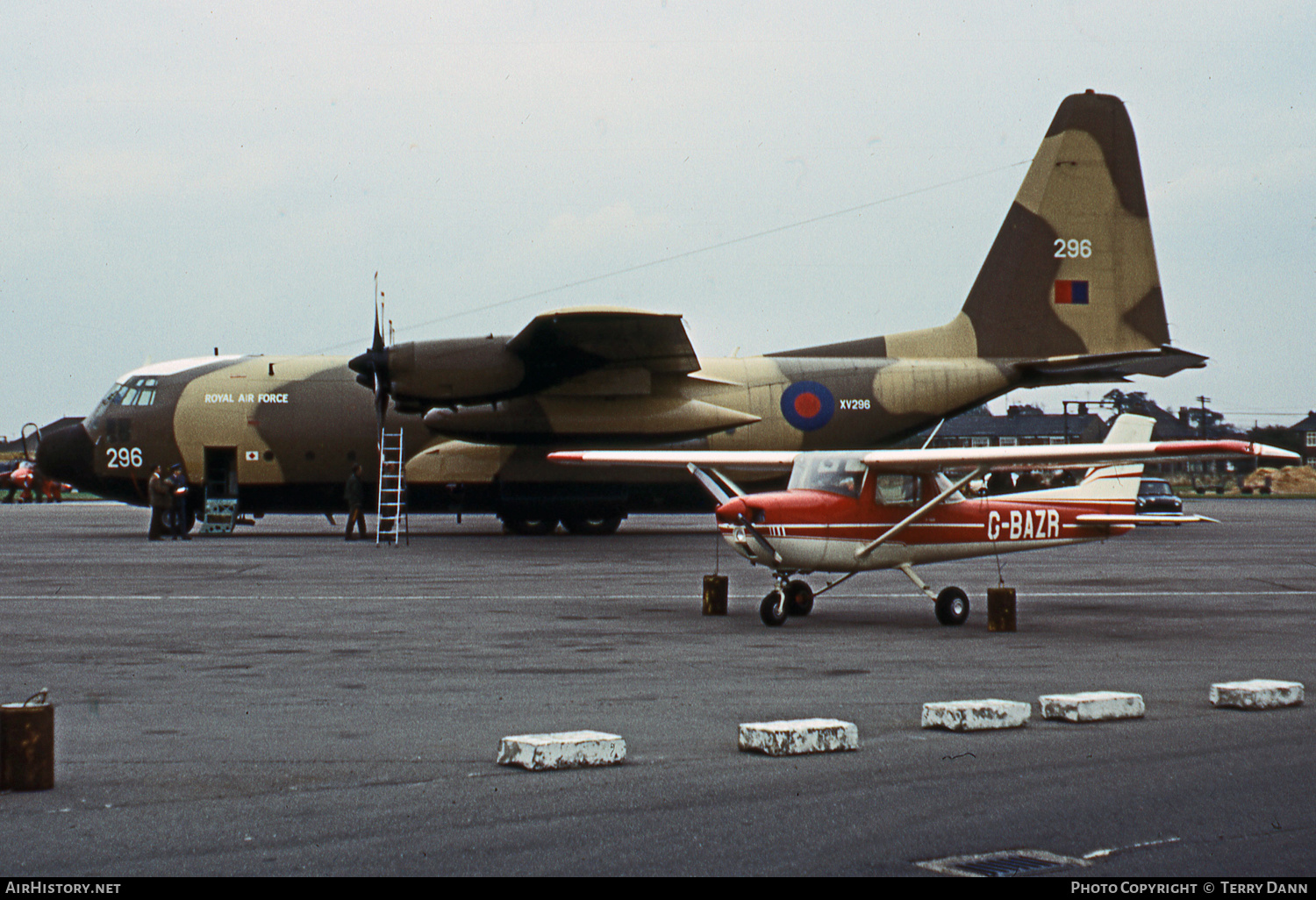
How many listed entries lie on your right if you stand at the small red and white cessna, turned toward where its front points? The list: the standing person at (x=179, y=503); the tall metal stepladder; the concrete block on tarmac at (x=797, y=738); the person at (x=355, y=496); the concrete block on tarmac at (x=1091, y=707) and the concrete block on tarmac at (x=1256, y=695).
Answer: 3

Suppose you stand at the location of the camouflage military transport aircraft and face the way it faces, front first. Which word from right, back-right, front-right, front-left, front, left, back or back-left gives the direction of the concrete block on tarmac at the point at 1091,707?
left

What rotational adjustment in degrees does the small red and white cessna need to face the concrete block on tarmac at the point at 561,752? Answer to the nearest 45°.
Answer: approximately 45° to its left

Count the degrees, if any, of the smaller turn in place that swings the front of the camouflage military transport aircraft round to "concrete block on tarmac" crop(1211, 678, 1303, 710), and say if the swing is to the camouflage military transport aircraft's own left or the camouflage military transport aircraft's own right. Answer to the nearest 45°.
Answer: approximately 90° to the camouflage military transport aircraft's own left

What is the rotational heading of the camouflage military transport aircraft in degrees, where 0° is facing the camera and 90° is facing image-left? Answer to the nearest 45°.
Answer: approximately 90°

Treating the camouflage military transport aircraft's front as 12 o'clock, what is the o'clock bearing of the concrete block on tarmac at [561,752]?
The concrete block on tarmac is roughly at 9 o'clock from the camouflage military transport aircraft.

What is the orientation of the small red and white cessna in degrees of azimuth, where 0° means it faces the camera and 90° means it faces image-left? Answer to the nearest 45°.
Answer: approximately 45°

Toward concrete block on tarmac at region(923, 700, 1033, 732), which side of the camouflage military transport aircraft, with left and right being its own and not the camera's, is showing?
left

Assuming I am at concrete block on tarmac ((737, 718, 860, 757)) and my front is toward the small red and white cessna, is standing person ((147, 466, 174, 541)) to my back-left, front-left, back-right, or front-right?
front-left

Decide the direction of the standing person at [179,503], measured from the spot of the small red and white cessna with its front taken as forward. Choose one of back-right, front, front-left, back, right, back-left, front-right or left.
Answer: right

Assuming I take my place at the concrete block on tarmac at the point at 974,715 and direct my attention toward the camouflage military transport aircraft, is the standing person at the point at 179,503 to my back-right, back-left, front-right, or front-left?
front-left

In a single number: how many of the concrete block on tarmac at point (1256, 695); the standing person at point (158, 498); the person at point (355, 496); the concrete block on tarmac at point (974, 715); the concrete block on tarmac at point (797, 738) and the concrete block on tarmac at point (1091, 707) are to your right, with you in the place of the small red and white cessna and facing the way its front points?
2

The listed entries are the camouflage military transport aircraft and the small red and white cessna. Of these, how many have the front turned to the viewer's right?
0

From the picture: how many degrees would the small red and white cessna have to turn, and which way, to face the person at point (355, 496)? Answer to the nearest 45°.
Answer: approximately 90° to its right
